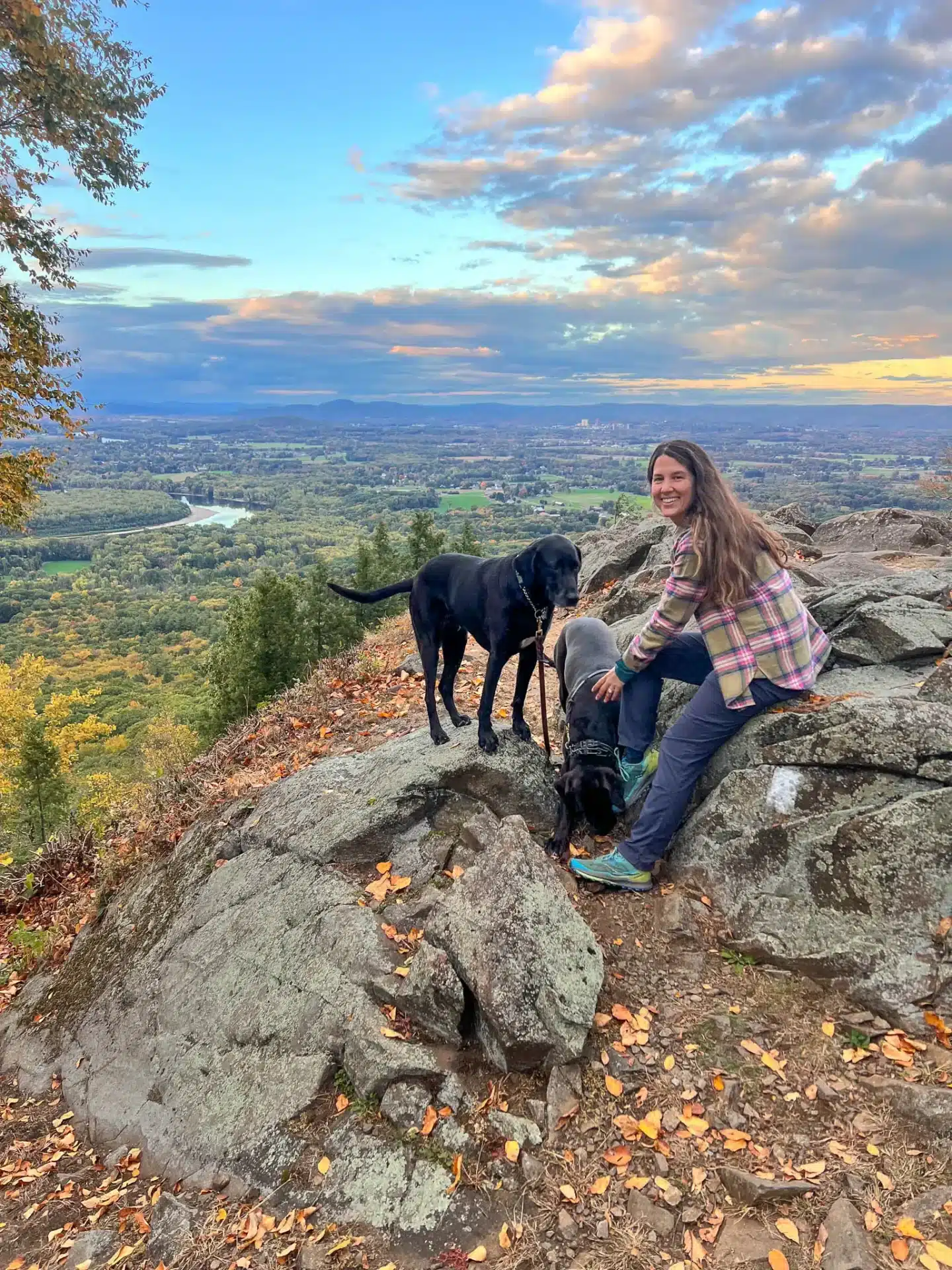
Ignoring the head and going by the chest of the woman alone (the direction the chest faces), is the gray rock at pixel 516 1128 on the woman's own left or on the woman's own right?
on the woman's own left

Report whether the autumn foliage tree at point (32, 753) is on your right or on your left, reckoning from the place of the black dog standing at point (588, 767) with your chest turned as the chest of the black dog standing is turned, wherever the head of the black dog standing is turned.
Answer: on your right

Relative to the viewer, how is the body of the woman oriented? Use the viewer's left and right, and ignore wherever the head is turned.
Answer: facing to the left of the viewer

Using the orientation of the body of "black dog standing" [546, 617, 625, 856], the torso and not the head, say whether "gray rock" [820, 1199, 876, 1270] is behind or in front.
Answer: in front

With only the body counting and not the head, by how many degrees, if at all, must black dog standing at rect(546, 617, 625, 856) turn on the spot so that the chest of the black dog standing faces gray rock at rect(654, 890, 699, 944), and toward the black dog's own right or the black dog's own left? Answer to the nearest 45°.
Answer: approximately 45° to the black dog's own left

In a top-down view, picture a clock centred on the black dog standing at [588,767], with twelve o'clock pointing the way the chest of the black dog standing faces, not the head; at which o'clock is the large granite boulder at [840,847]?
The large granite boulder is roughly at 10 o'clock from the black dog standing.

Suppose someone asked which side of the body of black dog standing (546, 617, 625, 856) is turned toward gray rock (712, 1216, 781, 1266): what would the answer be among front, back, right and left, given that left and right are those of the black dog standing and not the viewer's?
front

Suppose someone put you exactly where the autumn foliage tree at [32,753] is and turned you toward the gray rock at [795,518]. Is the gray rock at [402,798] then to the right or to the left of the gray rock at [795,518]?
right

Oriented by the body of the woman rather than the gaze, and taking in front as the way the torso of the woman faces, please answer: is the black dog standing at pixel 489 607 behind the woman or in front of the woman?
in front

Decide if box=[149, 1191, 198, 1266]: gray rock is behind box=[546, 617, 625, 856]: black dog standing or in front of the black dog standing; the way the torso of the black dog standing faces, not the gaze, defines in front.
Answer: in front

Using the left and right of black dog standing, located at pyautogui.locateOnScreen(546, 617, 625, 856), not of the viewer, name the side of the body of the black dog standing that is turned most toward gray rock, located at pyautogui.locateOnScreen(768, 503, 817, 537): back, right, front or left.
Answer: back

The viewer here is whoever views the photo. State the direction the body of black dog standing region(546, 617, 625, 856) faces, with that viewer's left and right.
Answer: facing the viewer

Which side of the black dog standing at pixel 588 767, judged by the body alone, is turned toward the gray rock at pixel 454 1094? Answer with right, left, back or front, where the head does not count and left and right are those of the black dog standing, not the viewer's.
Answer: front
